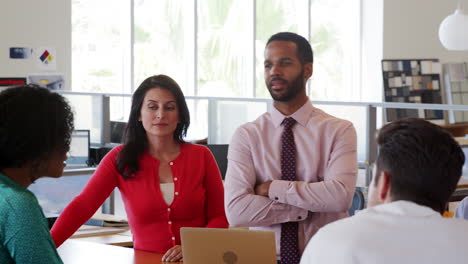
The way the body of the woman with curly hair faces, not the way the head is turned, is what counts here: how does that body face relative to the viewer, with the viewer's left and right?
facing away from the viewer and to the right of the viewer

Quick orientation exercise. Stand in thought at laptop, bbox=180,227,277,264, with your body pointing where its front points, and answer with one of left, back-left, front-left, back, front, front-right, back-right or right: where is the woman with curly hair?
back-left

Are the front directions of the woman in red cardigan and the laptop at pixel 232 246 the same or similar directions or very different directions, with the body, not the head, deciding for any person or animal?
very different directions

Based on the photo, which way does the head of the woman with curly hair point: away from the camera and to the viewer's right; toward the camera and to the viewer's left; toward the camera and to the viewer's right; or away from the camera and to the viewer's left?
away from the camera and to the viewer's right

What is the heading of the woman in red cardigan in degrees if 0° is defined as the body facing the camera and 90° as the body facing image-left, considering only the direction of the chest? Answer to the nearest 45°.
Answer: approximately 0°

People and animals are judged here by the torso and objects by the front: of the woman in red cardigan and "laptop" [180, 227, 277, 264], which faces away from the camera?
the laptop

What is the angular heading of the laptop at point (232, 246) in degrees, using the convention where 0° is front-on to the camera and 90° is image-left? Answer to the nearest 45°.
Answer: approximately 180°

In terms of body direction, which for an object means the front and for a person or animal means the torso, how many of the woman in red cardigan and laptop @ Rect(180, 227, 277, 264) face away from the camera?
1

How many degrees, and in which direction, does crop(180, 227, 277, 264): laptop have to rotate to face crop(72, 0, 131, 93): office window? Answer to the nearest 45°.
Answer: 0° — it already faces it

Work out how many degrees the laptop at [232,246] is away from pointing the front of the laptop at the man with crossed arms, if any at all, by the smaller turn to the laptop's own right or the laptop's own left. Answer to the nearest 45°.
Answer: approximately 45° to the laptop's own right

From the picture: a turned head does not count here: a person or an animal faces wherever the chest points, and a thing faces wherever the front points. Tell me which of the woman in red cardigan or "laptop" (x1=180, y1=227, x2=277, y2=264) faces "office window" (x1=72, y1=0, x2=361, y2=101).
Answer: the laptop

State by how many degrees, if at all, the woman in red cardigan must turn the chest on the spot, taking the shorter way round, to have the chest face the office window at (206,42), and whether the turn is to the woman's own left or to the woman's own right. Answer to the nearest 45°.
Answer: approximately 180°

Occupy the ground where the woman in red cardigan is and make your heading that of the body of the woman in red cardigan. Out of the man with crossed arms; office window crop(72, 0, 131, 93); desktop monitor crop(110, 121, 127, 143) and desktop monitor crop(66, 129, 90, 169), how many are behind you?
3
